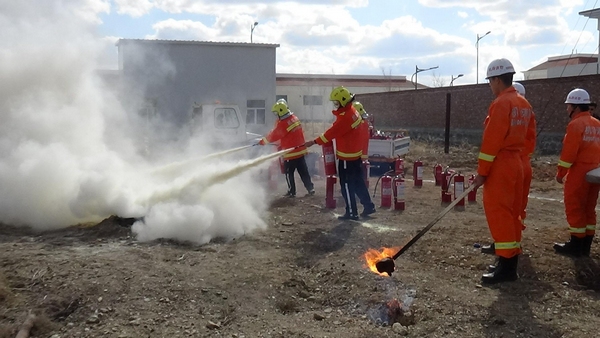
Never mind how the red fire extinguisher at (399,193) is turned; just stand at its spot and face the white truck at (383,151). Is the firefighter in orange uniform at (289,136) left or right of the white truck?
left

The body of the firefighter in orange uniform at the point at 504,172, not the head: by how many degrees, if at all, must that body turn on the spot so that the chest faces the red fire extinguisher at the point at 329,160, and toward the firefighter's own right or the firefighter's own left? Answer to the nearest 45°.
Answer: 0° — they already face it

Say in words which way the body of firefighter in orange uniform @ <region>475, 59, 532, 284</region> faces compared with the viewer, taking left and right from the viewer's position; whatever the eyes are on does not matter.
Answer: facing away from the viewer and to the left of the viewer

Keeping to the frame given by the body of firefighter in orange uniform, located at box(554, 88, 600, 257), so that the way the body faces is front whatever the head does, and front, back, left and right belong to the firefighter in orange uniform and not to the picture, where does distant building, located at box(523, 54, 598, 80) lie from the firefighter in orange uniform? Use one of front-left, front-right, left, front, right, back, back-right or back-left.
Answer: front-right

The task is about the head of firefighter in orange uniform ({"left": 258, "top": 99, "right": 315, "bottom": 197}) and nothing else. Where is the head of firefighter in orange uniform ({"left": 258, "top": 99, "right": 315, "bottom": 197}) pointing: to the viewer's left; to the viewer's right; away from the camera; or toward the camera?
to the viewer's left

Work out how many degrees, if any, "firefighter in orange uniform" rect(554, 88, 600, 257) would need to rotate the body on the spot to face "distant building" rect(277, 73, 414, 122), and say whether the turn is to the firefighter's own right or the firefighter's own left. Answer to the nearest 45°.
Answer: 0° — they already face it

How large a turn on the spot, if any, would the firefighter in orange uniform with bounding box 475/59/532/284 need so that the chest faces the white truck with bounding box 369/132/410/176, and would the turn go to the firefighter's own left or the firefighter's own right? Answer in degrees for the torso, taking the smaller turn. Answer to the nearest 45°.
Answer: approximately 45° to the firefighter's own right

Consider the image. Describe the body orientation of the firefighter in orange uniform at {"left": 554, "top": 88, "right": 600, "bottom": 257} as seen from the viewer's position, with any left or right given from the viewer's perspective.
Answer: facing away from the viewer and to the left of the viewer
